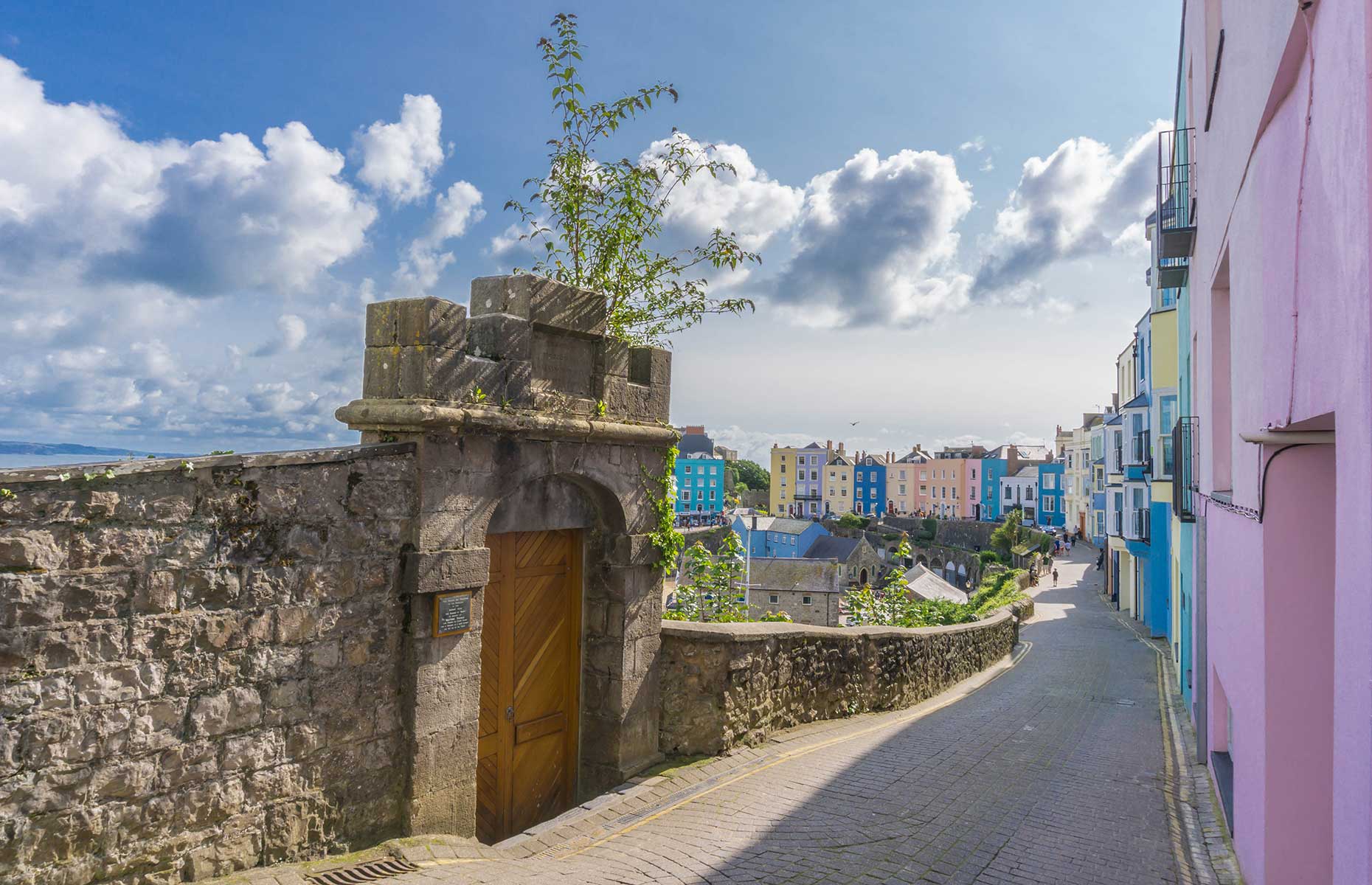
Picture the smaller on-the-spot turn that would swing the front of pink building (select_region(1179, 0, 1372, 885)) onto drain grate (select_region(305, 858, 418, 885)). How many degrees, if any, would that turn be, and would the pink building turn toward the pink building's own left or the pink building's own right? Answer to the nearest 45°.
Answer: approximately 45° to the pink building's own left

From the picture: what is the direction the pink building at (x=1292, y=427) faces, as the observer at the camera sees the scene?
facing to the left of the viewer

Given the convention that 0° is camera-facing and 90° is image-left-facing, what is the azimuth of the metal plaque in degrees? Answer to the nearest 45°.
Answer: approximately 315°

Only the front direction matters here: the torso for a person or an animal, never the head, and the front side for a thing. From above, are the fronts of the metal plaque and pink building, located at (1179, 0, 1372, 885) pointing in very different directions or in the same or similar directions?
very different directions

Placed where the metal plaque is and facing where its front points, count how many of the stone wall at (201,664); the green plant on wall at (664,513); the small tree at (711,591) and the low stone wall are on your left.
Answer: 3

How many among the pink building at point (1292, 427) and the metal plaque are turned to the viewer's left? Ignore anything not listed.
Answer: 1

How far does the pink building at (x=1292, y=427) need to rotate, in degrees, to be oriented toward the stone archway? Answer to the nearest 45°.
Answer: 0° — it already faces it
